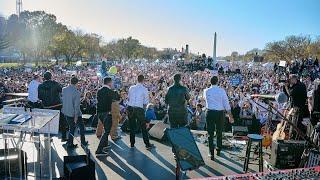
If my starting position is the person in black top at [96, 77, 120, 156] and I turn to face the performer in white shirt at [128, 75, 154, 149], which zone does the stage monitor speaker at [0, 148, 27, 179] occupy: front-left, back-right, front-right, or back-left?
back-right

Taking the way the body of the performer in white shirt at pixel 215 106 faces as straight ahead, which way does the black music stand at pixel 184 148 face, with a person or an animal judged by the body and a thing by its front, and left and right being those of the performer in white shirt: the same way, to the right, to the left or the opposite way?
the opposite way

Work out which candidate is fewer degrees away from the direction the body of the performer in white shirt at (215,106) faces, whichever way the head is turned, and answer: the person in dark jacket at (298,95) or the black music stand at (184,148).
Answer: the person in dark jacket

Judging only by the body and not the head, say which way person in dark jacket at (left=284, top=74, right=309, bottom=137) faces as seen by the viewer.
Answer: to the viewer's left

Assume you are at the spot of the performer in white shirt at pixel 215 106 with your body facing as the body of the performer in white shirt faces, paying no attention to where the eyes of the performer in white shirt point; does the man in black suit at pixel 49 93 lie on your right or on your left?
on your left

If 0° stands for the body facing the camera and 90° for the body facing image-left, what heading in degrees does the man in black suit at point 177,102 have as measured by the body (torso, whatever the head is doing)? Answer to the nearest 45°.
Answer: approximately 180°

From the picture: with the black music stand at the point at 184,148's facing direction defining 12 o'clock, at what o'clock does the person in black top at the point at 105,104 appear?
The person in black top is roughly at 5 o'clock from the black music stand.

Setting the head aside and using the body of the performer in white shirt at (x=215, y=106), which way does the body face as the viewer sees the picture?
away from the camera

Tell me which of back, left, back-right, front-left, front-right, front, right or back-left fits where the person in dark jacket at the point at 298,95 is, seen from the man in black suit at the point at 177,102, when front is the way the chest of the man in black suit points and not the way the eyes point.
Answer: right

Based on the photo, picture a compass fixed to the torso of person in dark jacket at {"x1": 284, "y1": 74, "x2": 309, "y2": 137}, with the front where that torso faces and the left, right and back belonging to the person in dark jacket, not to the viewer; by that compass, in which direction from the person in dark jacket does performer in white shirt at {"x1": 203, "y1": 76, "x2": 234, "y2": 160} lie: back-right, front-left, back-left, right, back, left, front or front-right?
front-left

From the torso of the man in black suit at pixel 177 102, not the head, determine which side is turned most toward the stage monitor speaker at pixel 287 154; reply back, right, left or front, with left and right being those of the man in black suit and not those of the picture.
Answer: right
